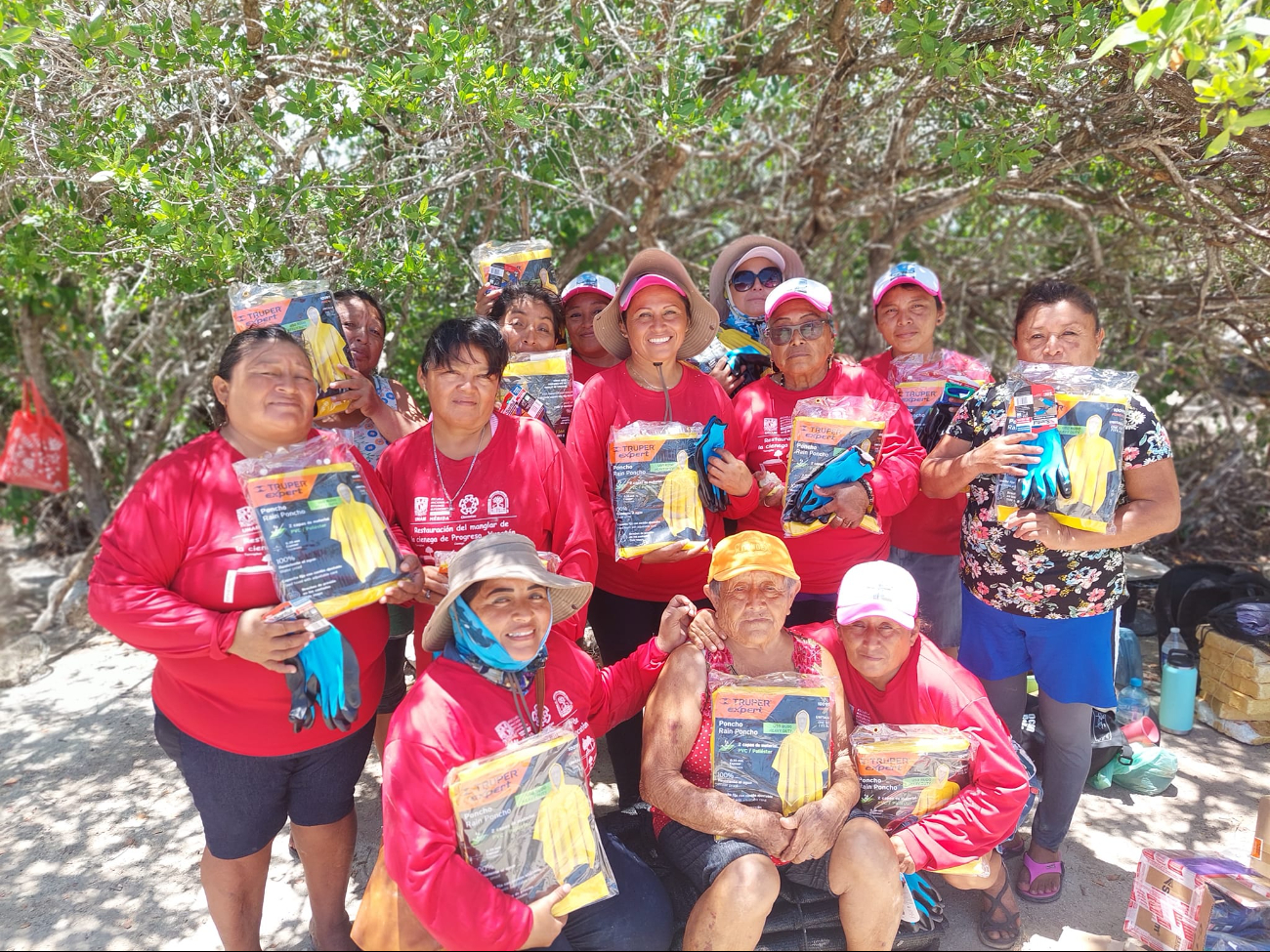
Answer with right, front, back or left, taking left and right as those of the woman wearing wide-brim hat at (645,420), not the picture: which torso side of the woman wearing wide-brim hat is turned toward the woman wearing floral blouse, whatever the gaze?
left

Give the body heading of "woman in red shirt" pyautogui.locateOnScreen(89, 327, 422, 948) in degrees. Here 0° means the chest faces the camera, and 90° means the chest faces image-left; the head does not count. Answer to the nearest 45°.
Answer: approximately 315°

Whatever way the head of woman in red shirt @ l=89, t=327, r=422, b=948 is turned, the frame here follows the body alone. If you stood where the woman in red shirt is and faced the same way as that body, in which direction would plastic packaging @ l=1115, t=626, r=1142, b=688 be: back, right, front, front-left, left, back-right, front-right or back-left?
front-left

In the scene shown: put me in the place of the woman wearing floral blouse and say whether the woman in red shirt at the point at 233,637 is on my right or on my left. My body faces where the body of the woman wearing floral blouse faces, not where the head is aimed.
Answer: on my right

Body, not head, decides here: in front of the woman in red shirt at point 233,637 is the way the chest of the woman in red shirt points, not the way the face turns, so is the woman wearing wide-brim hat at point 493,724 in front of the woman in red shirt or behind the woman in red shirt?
in front

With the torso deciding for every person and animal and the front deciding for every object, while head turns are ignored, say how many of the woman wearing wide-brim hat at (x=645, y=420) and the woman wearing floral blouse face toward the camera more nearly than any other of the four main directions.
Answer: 2

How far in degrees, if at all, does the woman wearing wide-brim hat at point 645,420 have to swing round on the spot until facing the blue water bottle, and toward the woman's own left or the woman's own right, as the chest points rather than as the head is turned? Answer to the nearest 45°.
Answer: approximately 90° to the woman's own left

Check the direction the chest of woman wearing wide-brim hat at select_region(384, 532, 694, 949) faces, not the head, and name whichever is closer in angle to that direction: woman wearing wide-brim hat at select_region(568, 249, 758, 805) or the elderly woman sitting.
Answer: the elderly woman sitting
